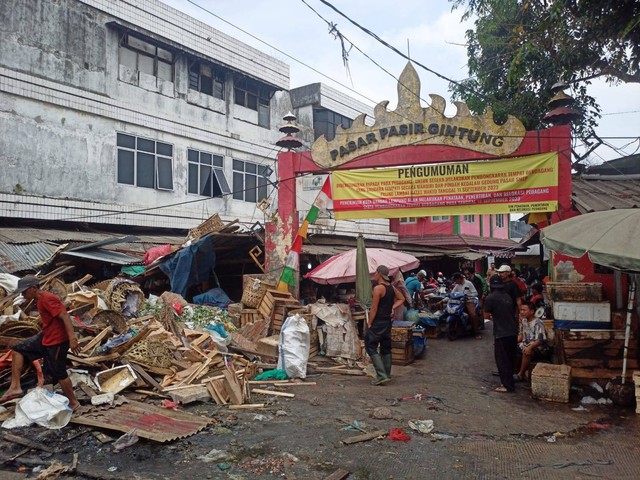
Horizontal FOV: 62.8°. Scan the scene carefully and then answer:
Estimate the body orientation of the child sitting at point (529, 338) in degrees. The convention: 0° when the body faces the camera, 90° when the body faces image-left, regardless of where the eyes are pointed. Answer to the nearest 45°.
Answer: approximately 45°

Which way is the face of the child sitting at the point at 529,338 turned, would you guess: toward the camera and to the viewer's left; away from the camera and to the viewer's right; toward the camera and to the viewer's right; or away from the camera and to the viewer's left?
toward the camera and to the viewer's left

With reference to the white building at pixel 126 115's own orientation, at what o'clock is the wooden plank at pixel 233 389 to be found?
The wooden plank is roughly at 1 o'clock from the white building.

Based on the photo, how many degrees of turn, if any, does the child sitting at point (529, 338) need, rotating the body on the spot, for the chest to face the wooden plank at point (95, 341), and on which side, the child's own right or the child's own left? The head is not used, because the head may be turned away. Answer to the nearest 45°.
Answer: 0° — they already face it

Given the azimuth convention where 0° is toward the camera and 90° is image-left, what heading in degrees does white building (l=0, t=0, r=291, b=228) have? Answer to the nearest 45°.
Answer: approximately 315°

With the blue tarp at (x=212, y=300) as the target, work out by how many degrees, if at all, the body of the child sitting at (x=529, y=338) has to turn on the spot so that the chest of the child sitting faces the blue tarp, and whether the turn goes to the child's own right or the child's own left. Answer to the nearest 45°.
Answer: approximately 45° to the child's own right

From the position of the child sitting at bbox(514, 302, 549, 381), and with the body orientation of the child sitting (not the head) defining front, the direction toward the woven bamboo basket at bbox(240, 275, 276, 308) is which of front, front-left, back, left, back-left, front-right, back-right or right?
front-right

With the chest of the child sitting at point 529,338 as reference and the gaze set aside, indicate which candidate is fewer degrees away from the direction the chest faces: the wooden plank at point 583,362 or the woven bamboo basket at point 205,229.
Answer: the woven bamboo basket

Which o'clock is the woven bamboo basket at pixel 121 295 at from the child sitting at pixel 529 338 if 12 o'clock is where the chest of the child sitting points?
The woven bamboo basket is roughly at 1 o'clock from the child sitting.

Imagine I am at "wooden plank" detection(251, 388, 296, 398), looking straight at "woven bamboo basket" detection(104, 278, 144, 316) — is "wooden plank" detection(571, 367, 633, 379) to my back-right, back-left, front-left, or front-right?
back-right
